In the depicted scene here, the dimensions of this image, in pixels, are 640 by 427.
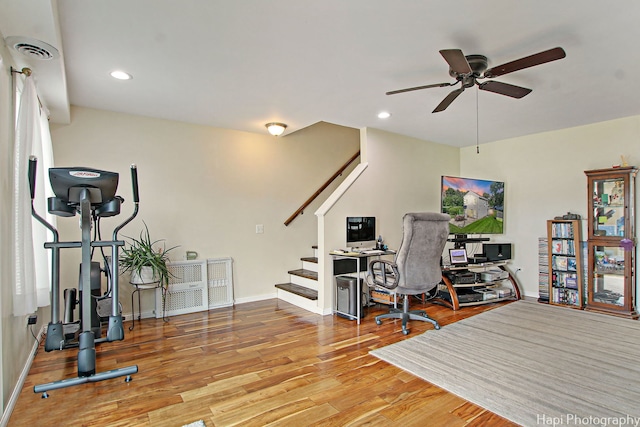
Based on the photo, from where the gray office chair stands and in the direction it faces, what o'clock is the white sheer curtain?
The white sheer curtain is roughly at 9 o'clock from the gray office chair.

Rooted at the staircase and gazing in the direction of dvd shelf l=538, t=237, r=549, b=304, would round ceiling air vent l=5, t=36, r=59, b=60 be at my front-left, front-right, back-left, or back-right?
back-right

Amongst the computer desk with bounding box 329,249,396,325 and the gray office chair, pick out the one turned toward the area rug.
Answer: the computer desk

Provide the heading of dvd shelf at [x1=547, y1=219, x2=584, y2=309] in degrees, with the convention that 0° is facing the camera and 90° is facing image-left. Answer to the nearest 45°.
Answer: approximately 45°

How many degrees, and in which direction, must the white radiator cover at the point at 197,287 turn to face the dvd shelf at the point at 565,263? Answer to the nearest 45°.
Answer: approximately 45° to its left
